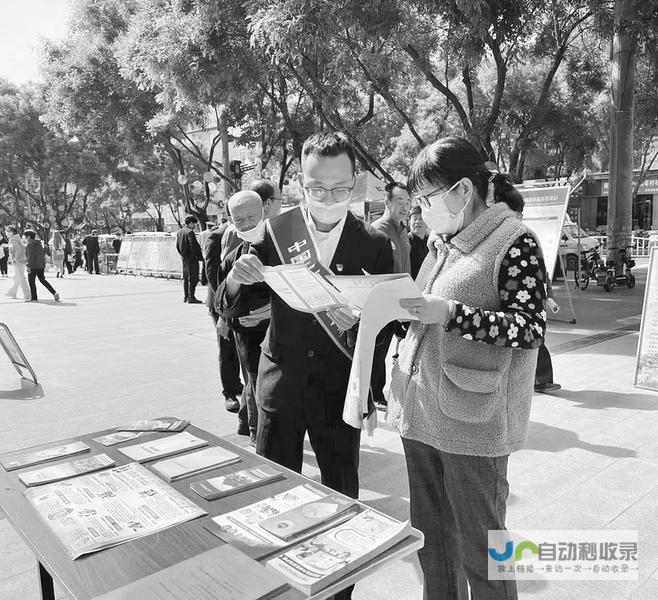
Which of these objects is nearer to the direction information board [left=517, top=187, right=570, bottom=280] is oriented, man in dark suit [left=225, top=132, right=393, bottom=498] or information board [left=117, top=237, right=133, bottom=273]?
the man in dark suit

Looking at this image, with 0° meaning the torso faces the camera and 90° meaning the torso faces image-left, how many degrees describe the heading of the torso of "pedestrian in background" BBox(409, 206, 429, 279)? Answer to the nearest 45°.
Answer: approximately 0°

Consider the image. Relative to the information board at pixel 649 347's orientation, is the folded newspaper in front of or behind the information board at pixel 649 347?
in front

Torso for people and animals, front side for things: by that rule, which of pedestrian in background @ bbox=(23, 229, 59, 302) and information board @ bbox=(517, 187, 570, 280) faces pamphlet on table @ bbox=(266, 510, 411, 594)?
the information board

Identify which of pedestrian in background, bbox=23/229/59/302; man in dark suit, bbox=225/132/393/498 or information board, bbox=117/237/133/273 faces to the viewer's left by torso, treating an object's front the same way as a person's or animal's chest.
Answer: the pedestrian in background

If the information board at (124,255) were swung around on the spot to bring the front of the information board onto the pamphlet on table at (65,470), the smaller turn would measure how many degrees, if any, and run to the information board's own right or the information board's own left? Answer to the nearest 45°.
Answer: approximately 45° to the information board's own left

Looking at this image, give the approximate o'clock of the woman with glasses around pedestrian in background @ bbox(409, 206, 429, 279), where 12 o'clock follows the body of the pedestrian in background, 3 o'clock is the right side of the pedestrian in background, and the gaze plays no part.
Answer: The woman with glasses is roughly at 12 o'clock from the pedestrian in background.

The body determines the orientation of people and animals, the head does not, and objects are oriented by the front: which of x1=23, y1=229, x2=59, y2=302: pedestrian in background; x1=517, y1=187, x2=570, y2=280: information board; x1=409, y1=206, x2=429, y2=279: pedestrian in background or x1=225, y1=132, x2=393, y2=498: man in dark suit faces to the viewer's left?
x1=23, y1=229, x2=59, y2=302: pedestrian in background

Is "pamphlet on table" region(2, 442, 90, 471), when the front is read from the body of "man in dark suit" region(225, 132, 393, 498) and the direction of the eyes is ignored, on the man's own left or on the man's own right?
on the man's own right

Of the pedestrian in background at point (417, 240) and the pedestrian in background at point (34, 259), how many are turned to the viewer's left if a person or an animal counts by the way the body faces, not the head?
1

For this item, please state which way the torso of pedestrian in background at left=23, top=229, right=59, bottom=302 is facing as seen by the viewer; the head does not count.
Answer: to the viewer's left

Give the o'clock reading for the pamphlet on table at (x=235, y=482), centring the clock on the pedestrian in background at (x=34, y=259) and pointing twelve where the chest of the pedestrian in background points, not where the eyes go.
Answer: The pamphlet on table is roughly at 9 o'clock from the pedestrian in background.
